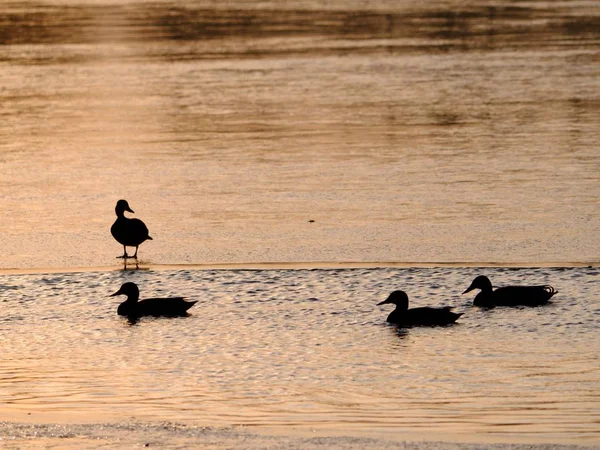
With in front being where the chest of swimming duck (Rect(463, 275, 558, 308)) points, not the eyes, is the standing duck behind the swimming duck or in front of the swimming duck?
in front

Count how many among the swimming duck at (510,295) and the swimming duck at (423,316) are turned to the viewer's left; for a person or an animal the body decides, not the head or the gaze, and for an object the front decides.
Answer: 2

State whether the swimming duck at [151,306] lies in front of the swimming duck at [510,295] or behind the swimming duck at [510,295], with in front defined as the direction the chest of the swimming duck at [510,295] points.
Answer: in front

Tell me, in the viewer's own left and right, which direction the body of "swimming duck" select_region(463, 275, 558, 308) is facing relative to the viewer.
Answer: facing to the left of the viewer

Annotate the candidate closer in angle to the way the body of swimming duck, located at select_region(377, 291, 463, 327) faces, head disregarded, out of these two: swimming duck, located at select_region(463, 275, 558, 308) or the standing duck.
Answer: the standing duck

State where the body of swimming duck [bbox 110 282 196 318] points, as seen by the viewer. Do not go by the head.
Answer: to the viewer's left

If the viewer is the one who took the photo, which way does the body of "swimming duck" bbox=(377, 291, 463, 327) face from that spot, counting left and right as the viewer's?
facing to the left of the viewer

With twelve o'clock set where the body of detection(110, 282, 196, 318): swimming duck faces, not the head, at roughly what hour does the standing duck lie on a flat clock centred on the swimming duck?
The standing duck is roughly at 3 o'clock from the swimming duck.

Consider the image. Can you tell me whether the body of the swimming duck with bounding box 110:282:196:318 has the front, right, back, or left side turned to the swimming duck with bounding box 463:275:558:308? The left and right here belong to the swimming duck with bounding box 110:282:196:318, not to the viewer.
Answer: back

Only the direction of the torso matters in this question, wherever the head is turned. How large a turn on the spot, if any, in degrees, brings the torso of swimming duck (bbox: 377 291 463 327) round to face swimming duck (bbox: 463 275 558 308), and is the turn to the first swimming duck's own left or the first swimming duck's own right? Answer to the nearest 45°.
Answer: approximately 135° to the first swimming duck's own right

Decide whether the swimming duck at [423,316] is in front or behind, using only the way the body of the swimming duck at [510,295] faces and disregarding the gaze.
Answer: in front

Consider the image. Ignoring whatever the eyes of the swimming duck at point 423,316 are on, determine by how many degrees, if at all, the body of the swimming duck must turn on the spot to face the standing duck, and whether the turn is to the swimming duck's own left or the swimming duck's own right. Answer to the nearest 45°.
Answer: approximately 45° to the swimming duck's own right

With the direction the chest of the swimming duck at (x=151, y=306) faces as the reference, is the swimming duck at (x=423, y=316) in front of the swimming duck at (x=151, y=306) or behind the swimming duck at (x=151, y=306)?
behind
